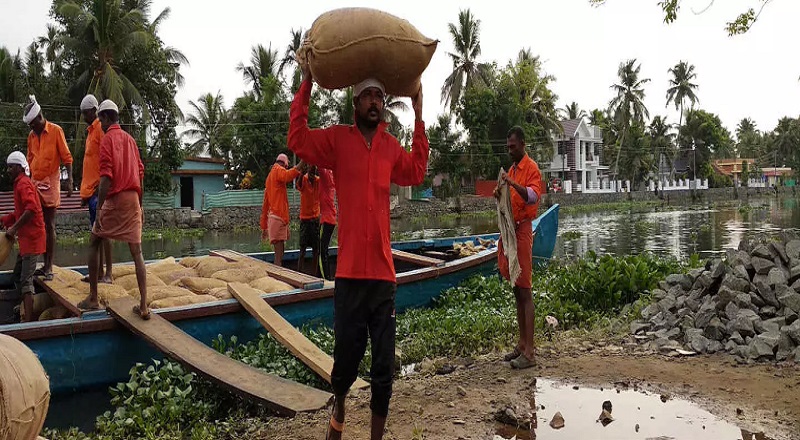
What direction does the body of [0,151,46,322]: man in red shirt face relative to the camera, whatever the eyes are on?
to the viewer's left

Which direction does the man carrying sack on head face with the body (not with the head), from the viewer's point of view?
toward the camera

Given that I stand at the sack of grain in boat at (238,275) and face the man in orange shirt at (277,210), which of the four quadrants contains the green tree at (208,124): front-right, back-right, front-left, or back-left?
front-left

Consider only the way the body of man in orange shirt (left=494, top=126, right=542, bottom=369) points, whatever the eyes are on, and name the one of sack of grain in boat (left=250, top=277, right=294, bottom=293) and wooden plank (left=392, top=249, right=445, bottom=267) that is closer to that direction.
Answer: the sack of grain in boat

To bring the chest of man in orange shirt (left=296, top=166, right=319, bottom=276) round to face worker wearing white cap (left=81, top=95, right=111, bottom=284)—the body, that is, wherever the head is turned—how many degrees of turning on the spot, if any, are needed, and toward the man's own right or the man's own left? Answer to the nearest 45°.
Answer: approximately 45° to the man's own right

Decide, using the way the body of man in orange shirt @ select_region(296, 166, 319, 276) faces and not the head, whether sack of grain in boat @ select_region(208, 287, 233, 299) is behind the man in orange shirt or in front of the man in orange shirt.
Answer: in front

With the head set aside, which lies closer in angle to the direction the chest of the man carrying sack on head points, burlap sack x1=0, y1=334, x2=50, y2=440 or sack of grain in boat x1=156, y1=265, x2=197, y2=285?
the burlap sack
